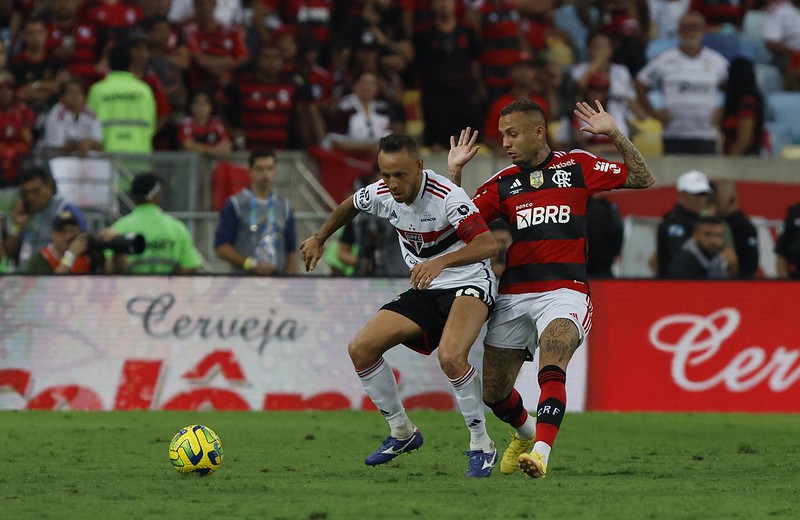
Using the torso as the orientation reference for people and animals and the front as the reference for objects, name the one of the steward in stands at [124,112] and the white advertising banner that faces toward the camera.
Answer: the white advertising banner

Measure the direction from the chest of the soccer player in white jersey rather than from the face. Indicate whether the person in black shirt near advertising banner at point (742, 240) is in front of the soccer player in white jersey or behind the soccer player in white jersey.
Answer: behind

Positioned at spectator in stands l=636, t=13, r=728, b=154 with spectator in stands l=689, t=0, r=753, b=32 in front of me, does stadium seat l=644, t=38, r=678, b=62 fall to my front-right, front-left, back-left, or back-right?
front-left

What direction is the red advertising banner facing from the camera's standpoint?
toward the camera

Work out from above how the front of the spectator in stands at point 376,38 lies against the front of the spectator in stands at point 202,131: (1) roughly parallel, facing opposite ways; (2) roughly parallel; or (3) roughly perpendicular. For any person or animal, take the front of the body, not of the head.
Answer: roughly parallel

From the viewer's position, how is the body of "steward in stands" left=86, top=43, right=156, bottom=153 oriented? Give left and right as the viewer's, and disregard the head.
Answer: facing away from the viewer

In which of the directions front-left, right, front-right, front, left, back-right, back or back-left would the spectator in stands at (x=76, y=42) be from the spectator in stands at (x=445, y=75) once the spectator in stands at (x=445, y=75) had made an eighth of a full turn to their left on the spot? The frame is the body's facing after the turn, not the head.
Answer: back-right

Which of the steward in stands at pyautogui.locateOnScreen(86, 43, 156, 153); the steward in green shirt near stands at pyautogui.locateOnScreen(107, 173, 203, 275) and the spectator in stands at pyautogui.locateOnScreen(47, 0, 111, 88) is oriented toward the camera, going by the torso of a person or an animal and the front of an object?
the spectator in stands at pyautogui.locateOnScreen(47, 0, 111, 88)

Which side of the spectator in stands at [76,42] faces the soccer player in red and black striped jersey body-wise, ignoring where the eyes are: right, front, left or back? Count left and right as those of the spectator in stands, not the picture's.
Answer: front

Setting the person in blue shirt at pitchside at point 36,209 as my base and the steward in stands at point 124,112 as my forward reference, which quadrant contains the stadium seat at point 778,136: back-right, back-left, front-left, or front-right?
front-right

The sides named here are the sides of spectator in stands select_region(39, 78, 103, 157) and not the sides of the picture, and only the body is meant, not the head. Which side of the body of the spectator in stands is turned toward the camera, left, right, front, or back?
front

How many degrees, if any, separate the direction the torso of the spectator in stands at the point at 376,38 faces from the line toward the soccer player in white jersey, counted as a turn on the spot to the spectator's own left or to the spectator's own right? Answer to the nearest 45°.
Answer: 0° — they already face them

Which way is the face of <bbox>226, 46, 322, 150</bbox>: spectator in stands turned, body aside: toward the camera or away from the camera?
toward the camera

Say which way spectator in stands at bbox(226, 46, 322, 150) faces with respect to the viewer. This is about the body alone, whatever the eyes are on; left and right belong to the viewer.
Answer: facing the viewer

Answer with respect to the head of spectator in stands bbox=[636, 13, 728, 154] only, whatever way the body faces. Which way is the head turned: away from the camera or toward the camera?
toward the camera
